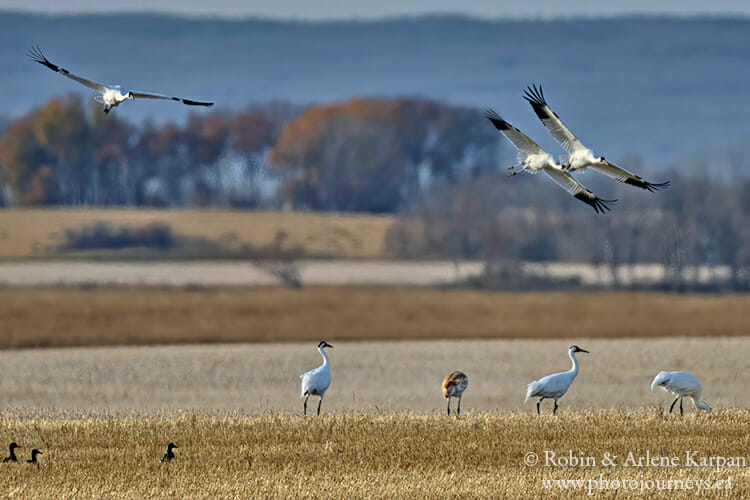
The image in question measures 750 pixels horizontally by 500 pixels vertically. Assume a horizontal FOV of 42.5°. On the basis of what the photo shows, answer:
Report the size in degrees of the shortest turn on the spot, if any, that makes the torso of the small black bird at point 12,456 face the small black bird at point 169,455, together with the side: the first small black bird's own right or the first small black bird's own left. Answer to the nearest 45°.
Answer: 0° — it already faces it

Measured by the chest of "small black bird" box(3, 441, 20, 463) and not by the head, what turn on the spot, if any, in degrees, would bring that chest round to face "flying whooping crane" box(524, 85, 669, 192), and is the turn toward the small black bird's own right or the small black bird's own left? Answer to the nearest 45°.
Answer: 0° — it already faces it

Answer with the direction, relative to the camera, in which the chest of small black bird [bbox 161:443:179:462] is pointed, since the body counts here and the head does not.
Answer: to the viewer's right

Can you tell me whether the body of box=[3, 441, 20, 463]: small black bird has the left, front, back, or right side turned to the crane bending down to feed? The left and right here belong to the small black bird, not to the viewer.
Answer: front

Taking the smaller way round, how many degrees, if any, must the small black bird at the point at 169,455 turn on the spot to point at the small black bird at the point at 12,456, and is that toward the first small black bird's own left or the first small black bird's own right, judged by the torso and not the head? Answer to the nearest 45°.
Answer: approximately 180°

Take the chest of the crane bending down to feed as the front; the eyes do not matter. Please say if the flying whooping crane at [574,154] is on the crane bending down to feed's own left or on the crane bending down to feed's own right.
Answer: on the crane bending down to feed's own right

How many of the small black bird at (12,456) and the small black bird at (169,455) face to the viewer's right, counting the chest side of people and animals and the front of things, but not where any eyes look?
2

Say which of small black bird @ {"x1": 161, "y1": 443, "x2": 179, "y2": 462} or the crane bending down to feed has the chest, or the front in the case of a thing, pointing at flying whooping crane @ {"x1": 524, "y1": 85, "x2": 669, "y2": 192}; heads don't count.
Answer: the small black bird

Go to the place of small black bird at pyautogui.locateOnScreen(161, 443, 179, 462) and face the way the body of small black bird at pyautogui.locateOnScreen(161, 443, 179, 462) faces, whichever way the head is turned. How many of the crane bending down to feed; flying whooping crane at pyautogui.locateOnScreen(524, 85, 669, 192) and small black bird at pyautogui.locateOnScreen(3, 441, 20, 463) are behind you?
1

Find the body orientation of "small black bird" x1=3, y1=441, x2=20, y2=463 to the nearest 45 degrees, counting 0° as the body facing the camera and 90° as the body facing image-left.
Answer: approximately 270°

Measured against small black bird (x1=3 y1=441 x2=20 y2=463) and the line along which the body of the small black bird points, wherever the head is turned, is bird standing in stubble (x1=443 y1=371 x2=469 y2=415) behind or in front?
in front
